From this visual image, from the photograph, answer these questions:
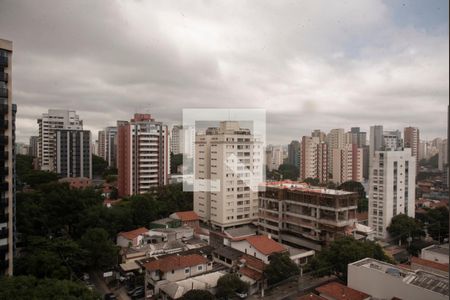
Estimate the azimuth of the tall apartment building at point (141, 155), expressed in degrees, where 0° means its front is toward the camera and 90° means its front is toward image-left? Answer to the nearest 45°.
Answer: approximately 315°

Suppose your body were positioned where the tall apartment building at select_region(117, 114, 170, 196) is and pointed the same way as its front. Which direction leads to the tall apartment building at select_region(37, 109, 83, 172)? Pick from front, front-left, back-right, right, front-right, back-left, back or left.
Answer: back

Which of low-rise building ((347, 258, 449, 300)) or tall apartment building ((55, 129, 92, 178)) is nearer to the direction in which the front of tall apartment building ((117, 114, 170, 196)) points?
the low-rise building

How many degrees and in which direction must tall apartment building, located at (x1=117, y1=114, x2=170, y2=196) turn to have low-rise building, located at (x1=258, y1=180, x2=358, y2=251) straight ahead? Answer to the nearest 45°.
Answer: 0° — it already faces it
